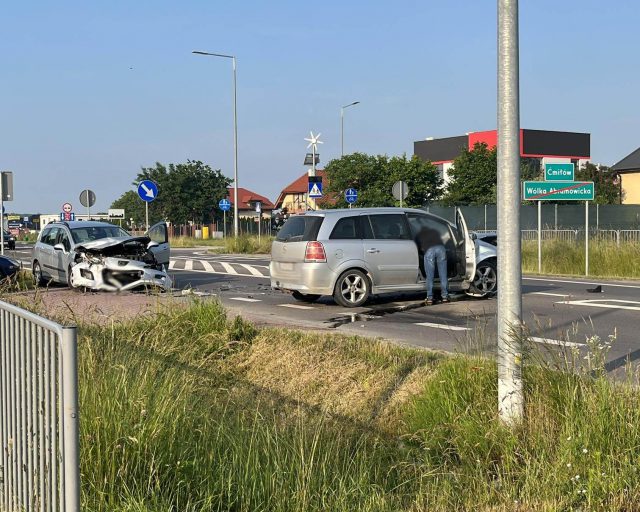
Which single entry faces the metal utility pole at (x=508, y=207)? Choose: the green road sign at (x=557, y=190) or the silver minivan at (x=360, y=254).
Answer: the green road sign

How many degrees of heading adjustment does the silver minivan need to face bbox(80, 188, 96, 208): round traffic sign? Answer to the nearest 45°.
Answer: approximately 90° to its left

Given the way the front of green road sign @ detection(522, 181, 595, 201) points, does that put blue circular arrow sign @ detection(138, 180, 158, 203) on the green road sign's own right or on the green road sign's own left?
on the green road sign's own right

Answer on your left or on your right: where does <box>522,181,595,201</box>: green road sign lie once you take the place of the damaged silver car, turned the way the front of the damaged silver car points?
on your left

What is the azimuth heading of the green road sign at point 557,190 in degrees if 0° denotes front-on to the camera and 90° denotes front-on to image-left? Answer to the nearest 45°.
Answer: approximately 0°

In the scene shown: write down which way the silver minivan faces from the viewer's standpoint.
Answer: facing away from the viewer and to the right of the viewer

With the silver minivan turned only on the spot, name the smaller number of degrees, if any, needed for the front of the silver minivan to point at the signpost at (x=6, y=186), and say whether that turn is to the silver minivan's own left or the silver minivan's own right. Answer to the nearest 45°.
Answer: approximately 90° to the silver minivan's own left

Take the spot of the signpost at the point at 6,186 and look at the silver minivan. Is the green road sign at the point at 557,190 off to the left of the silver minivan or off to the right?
left

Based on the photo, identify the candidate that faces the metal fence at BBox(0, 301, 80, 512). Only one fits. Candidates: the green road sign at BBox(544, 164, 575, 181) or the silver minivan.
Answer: the green road sign

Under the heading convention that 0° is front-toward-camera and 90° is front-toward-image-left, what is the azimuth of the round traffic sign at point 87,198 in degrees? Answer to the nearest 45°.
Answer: approximately 180°

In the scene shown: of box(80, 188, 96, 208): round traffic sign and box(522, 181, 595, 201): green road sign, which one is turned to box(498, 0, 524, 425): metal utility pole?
the green road sign

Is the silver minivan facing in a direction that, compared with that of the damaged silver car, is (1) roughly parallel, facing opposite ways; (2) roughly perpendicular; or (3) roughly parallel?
roughly perpendicular
